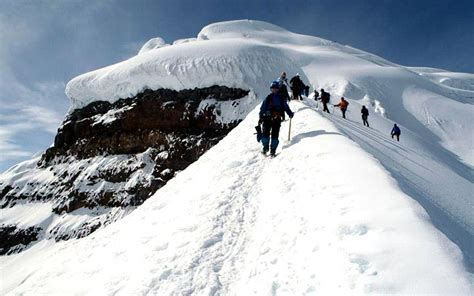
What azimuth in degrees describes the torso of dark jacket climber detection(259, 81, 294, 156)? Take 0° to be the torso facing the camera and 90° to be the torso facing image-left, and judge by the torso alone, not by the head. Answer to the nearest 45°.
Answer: approximately 0°
